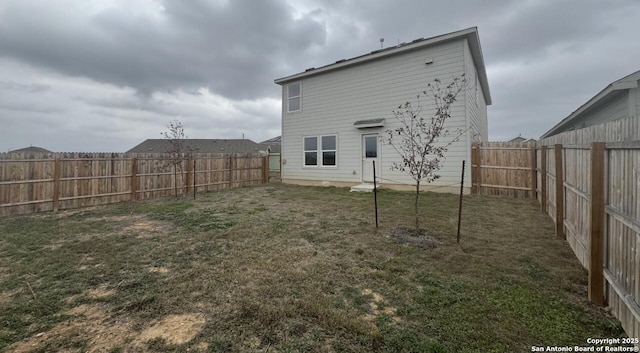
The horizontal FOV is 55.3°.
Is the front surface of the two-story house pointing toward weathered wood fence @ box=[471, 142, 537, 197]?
no

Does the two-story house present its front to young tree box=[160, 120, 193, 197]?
no
